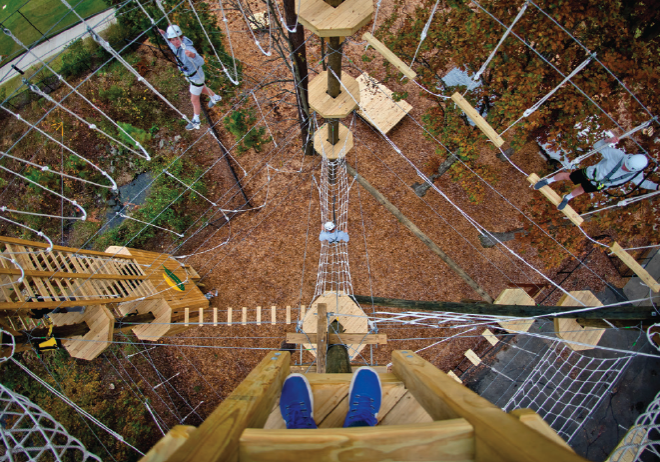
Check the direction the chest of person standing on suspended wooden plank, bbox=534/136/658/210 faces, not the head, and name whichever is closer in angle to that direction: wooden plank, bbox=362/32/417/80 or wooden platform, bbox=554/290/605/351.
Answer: the wooden plank

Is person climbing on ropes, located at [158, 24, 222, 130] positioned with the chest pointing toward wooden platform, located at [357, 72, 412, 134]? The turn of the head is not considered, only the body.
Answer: no

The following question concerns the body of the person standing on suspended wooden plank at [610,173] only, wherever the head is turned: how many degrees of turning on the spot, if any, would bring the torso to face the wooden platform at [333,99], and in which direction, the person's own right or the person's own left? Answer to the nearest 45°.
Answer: approximately 45° to the person's own right

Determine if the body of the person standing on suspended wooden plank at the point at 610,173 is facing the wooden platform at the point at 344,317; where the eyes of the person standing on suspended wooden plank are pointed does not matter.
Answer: no

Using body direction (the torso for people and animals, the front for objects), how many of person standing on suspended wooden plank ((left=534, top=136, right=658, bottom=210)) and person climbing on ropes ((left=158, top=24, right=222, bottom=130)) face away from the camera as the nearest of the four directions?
0
